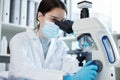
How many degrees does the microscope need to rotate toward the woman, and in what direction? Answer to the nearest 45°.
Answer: approximately 45° to its right

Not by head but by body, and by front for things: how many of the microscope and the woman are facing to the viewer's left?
1

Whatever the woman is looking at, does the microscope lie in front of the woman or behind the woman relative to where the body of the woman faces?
in front

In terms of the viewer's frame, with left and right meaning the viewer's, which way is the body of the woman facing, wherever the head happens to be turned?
facing the viewer and to the right of the viewer

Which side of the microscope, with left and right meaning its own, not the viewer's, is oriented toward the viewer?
left
